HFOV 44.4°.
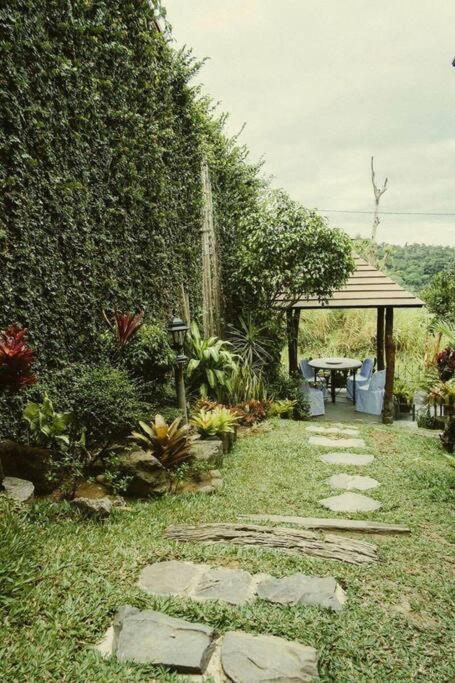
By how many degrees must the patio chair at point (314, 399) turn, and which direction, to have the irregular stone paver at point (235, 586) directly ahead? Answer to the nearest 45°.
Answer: approximately 90° to its right

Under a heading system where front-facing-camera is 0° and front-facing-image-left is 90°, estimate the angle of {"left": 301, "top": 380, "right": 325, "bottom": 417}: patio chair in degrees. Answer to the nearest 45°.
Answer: approximately 270°

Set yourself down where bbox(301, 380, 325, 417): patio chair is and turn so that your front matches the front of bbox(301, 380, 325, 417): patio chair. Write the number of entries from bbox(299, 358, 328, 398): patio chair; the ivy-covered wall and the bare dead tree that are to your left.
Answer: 2

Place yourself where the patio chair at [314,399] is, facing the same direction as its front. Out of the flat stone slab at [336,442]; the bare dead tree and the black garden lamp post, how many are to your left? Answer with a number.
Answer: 1

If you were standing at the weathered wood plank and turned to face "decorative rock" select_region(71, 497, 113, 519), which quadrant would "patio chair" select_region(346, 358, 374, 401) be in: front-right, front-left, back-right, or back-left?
back-right

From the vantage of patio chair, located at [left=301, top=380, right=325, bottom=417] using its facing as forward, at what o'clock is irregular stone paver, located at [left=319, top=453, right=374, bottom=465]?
The irregular stone paver is roughly at 3 o'clock from the patio chair.
